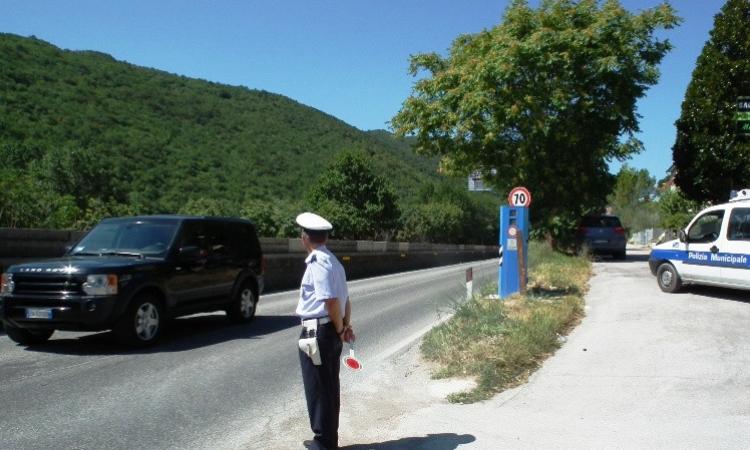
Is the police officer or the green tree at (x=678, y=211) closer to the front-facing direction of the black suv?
the police officer

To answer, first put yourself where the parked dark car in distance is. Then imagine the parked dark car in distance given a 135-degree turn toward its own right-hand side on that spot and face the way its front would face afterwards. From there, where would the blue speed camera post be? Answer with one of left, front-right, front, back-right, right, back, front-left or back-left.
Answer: front-right

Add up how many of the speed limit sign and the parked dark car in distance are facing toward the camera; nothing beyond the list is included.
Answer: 1

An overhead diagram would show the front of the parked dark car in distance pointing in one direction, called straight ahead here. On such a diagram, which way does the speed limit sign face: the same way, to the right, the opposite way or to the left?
the opposite way

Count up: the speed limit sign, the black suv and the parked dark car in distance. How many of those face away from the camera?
1

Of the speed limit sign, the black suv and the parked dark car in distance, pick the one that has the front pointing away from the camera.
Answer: the parked dark car in distance

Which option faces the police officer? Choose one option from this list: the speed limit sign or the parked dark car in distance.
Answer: the speed limit sign

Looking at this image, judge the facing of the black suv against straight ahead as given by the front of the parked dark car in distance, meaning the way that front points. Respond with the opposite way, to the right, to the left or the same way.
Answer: the opposite way

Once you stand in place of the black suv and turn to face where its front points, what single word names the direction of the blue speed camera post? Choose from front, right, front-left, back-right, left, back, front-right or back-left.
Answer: back-left

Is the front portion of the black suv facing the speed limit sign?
no

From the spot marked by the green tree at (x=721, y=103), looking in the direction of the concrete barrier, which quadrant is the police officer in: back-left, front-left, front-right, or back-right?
front-left

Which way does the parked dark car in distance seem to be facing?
away from the camera

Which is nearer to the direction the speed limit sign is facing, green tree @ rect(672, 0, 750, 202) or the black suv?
the black suv

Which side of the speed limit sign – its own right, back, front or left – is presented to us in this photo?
front

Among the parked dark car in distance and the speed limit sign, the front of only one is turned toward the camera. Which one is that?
the speed limit sign

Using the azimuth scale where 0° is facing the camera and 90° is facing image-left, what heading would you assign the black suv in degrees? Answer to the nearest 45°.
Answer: approximately 45°

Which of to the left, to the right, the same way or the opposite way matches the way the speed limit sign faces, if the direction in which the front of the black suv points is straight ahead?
the same way
